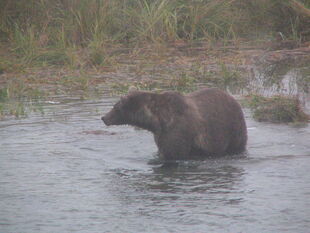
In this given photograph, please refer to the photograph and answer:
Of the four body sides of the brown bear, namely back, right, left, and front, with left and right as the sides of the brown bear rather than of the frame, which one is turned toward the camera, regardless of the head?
left
